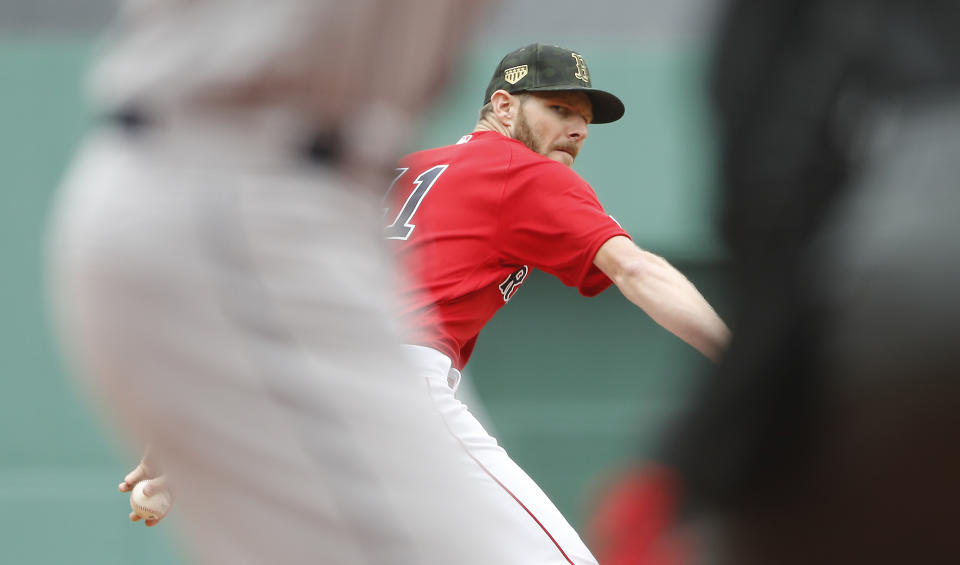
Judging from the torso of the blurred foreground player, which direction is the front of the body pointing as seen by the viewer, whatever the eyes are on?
to the viewer's right

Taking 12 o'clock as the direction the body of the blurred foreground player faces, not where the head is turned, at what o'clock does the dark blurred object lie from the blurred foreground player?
The dark blurred object is roughly at 1 o'clock from the blurred foreground player.
